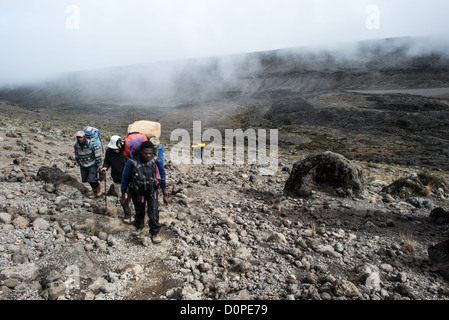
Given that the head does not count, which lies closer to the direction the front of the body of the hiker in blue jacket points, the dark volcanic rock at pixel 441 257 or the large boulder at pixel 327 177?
the dark volcanic rock

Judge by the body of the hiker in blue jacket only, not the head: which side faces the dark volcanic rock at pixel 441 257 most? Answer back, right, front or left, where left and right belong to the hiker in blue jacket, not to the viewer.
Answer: left

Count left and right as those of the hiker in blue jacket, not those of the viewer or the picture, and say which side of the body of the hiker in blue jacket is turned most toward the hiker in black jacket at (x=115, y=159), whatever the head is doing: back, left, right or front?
back

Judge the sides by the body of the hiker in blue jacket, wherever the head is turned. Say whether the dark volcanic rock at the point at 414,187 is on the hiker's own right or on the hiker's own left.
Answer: on the hiker's own left

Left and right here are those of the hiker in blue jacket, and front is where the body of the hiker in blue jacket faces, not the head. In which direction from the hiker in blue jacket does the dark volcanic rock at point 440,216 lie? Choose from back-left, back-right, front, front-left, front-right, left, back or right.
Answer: left

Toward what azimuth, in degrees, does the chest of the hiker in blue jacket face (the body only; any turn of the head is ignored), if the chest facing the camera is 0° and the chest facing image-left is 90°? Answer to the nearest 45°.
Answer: approximately 0°

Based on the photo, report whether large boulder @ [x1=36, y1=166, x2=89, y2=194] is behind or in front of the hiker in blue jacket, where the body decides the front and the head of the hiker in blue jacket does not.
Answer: behind
